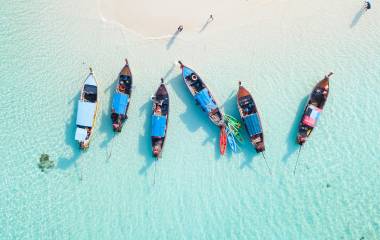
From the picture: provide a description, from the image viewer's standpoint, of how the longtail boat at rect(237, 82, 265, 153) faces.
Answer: facing away from the viewer

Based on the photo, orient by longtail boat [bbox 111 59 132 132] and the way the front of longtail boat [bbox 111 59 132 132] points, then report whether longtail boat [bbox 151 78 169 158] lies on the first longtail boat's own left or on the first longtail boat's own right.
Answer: on the first longtail boat's own right

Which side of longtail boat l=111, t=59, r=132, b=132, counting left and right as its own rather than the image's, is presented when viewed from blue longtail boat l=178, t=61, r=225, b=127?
right

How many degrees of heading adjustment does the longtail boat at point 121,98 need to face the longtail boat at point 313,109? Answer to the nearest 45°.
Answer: approximately 90° to its right

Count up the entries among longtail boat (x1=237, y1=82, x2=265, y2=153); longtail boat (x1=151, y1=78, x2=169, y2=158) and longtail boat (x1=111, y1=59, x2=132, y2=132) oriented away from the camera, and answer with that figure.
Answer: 3

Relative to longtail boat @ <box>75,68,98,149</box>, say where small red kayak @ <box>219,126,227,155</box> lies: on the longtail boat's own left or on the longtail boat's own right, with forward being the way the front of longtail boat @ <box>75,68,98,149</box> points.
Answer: on the longtail boat's own right

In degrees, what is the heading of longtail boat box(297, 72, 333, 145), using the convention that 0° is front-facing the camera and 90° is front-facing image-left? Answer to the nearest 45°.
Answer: approximately 225°

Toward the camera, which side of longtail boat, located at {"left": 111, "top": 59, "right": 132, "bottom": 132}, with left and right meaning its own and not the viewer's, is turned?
back

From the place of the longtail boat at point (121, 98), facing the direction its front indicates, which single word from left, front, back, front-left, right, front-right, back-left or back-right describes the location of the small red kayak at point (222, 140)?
right

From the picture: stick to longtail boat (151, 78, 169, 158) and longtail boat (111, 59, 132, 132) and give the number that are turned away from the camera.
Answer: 2

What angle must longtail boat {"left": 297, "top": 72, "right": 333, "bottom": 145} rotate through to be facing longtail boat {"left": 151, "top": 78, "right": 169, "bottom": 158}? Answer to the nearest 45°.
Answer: approximately 135° to its left

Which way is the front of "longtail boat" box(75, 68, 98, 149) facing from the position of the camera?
facing away from the viewer

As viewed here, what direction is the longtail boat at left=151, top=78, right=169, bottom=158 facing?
away from the camera

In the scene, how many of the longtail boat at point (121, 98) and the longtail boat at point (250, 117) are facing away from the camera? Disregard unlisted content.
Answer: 2
